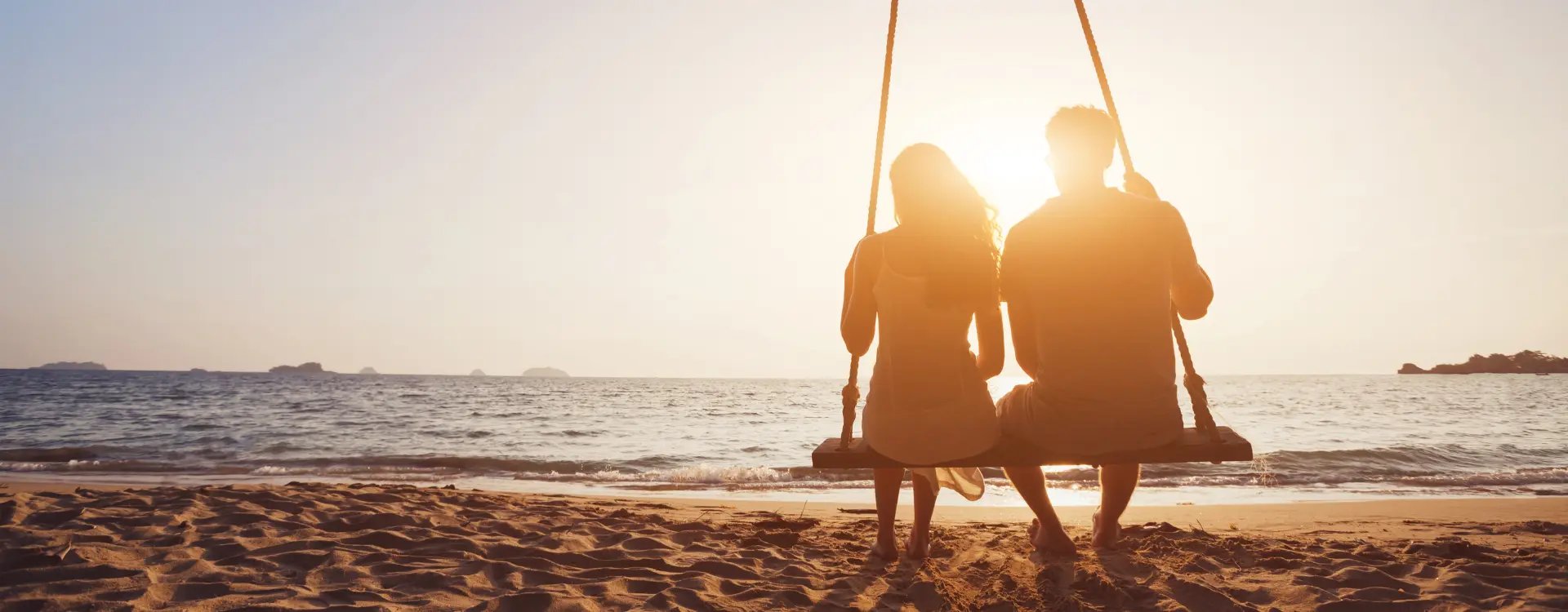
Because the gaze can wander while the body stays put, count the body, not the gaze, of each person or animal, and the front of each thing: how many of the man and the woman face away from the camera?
2

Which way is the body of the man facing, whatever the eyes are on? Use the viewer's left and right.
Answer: facing away from the viewer

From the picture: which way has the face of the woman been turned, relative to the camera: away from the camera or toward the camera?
away from the camera

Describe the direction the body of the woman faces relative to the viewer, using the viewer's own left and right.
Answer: facing away from the viewer
